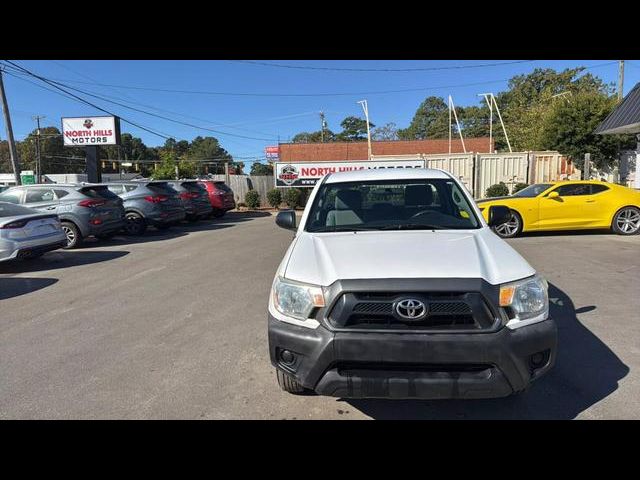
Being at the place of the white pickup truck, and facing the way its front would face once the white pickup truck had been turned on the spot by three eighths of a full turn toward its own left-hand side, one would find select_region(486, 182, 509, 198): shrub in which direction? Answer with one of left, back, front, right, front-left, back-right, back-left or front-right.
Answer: front-left

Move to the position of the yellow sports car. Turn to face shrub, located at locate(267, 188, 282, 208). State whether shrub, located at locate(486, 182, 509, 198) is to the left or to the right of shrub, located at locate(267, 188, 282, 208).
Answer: right

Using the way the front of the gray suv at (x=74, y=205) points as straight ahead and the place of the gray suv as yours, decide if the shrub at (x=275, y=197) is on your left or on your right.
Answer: on your right

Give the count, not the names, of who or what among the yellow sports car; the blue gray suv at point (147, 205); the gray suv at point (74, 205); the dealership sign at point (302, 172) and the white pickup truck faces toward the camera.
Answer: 2

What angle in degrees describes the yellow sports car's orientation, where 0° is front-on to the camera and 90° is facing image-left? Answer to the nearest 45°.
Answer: approximately 90°

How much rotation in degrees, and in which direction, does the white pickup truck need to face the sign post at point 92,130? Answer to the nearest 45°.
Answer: approximately 135° to its right

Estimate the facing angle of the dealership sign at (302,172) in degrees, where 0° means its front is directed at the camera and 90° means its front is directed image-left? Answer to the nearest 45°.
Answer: approximately 0°

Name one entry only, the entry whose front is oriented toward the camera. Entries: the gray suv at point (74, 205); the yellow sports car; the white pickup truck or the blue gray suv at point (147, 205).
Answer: the white pickup truck
